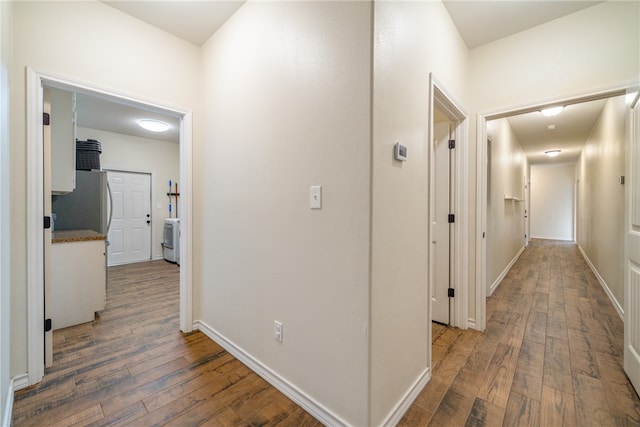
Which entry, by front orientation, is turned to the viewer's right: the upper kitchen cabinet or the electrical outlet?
the upper kitchen cabinet

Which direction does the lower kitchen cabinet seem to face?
to the viewer's right

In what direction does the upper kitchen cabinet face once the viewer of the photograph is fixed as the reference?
facing to the right of the viewer

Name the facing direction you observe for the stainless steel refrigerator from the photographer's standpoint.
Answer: facing to the right of the viewer

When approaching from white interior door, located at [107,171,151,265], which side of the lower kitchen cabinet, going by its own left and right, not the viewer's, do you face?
left

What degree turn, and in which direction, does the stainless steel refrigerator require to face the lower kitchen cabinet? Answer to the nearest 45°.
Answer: approximately 90° to its right

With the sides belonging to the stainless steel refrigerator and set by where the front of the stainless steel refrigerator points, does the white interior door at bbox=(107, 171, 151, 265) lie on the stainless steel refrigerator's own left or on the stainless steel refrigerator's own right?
on the stainless steel refrigerator's own left

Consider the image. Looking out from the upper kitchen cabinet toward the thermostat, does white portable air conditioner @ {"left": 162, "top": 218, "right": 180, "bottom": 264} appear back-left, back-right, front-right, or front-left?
back-left
